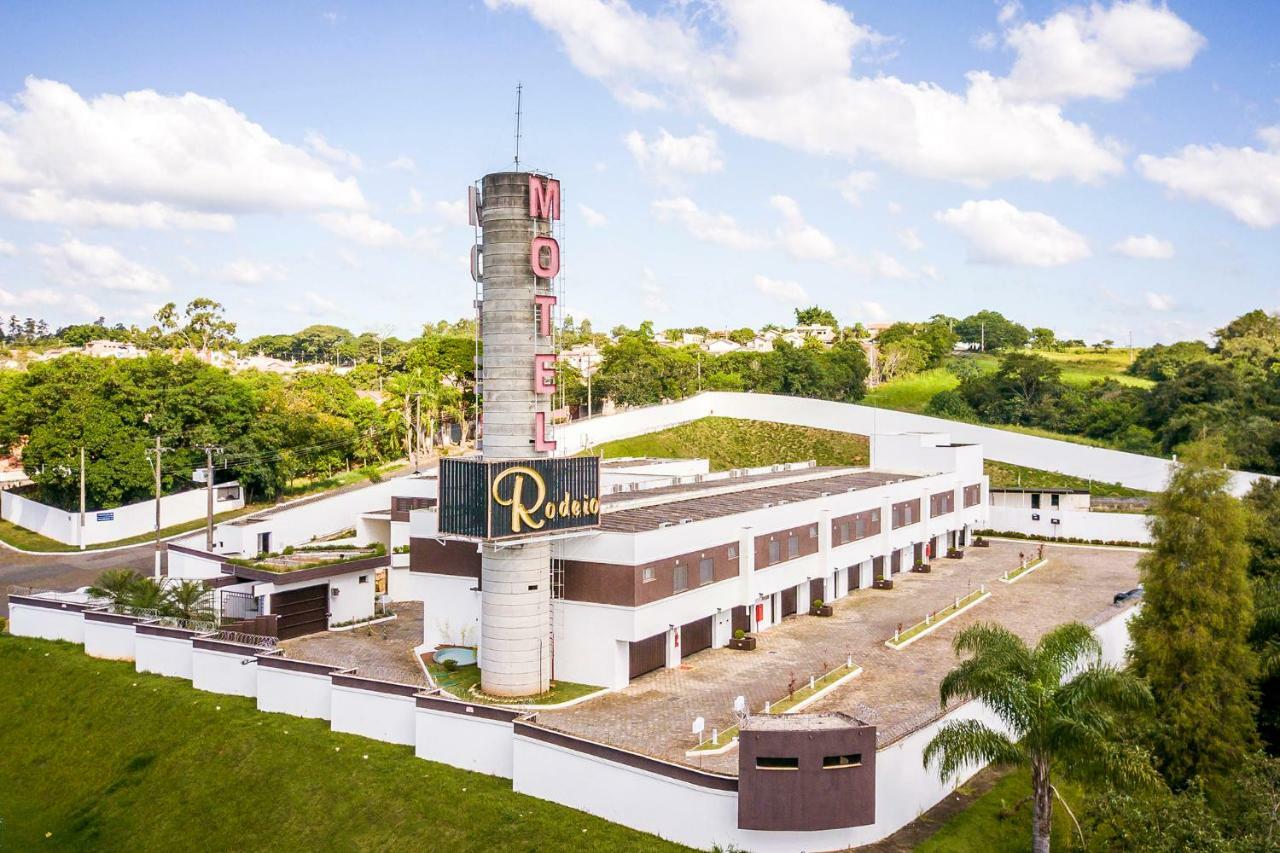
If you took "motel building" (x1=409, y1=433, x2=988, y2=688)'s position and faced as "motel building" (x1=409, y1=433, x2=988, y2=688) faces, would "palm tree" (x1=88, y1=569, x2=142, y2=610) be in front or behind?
behind

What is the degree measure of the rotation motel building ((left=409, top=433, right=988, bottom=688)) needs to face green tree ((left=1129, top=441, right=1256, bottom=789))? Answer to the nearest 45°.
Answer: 0° — it already faces it

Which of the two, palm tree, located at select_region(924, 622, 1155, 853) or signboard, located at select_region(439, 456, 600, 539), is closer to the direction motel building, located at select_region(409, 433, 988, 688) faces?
the palm tree

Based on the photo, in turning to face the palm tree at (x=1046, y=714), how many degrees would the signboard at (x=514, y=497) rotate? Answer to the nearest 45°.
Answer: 0° — it already faces it

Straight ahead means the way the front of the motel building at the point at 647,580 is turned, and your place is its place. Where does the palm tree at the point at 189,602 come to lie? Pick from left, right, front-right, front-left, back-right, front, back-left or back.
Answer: back-right

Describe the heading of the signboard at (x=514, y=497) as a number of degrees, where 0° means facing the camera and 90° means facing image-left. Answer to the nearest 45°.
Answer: approximately 315°

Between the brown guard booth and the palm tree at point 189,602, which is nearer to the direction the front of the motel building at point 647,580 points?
the brown guard booth

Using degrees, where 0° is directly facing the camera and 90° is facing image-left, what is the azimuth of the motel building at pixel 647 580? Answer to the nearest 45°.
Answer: approximately 315°

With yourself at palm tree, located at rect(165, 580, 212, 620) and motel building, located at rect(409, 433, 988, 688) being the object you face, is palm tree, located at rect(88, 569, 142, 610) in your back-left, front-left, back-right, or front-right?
back-left
